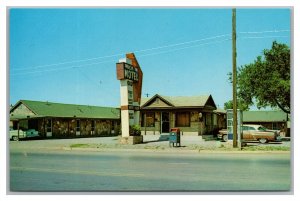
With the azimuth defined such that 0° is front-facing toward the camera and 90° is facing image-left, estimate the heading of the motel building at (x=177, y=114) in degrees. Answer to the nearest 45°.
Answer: approximately 0°

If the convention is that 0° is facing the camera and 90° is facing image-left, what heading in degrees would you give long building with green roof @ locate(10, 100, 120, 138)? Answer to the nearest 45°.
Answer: approximately 315°

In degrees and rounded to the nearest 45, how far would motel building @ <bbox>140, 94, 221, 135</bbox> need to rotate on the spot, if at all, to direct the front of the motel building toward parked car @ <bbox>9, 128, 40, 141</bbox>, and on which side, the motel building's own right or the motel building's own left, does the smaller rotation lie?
approximately 90° to the motel building's own right
